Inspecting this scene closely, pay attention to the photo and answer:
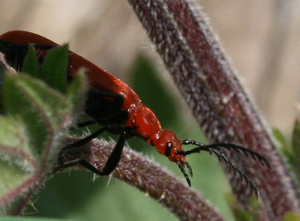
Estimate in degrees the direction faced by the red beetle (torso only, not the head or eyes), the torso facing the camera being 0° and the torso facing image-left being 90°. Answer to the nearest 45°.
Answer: approximately 270°

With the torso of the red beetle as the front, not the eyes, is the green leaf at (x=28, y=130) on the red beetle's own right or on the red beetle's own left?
on the red beetle's own right
